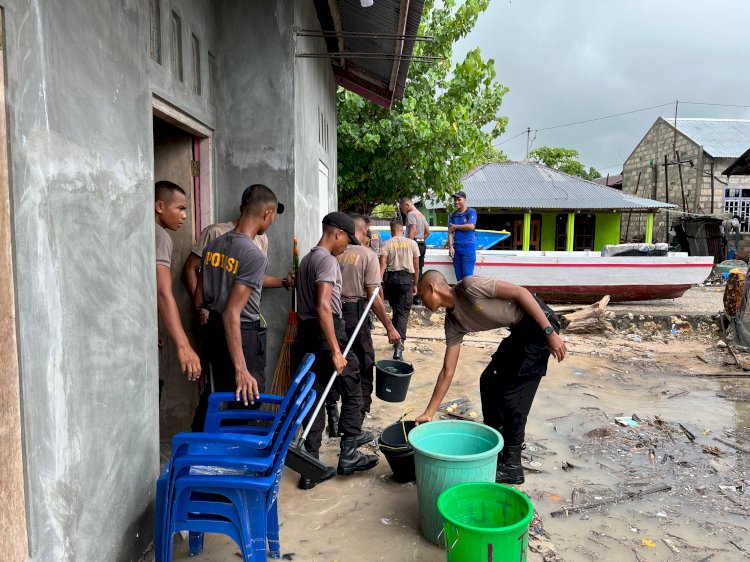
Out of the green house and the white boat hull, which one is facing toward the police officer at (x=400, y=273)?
the green house

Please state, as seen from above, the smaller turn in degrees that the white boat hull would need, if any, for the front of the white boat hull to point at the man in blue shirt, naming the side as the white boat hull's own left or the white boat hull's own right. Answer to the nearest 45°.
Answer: approximately 135° to the white boat hull's own right

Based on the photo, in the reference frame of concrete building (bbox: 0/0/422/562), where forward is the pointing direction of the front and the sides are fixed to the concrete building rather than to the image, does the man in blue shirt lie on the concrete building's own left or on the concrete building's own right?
on the concrete building's own left

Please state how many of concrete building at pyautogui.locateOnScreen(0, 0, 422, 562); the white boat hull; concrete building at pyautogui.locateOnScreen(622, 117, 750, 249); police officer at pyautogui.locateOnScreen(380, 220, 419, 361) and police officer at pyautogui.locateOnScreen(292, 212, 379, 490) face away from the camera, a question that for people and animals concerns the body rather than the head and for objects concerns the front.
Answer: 1

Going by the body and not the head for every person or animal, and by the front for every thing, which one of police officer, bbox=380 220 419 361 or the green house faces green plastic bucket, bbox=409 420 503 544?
the green house

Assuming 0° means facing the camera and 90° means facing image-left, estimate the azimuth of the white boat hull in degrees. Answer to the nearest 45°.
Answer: approximately 270°

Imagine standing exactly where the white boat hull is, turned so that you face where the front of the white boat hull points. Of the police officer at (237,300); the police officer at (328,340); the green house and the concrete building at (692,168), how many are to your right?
2

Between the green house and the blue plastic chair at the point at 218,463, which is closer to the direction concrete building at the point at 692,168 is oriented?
the blue plastic chair

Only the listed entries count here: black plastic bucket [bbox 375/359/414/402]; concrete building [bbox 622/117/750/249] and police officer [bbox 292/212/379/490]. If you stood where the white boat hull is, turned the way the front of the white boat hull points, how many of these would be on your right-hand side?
2

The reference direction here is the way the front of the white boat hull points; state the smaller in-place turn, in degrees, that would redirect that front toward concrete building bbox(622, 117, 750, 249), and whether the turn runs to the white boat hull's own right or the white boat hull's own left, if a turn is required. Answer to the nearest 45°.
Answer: approximately 90° to the white boat hull's own left

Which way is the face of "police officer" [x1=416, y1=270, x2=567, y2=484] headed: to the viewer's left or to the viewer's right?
to the viewer's left

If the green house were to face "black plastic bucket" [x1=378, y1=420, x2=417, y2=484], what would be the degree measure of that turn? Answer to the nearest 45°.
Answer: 0° — it already faces it

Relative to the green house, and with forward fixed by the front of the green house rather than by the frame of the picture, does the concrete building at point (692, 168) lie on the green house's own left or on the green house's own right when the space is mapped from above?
on the green house's own left

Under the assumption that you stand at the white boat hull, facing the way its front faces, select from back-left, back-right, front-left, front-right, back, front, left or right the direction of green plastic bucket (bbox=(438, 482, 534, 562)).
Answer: right

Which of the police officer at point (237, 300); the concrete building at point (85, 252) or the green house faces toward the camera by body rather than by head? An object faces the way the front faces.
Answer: the green house

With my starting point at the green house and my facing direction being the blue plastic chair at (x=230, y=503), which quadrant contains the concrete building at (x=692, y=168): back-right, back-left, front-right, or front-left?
back-left

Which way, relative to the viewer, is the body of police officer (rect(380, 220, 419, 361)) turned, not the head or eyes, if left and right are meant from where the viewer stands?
facing away from the viewer
